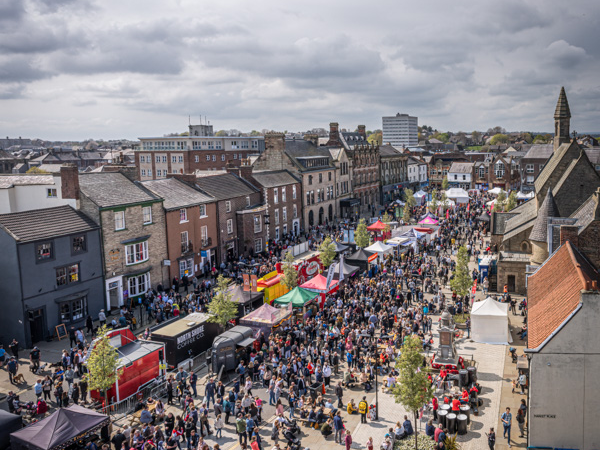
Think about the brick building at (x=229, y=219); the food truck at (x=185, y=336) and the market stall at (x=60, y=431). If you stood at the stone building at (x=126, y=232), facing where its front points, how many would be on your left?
1

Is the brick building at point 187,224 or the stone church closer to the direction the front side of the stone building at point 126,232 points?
the stone church

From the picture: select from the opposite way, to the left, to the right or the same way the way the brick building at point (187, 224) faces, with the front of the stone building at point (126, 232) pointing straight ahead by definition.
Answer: the same way

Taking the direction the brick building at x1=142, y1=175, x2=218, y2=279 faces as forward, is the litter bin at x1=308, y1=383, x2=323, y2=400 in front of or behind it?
in front

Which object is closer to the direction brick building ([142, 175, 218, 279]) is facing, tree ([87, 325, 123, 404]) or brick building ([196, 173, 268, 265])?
the tree

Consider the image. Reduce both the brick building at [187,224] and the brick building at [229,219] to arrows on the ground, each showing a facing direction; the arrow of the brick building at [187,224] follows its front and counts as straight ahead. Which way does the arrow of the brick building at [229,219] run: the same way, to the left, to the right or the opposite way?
the same way

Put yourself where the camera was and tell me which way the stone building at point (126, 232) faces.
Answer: facing the viewer and to the right of the viewer

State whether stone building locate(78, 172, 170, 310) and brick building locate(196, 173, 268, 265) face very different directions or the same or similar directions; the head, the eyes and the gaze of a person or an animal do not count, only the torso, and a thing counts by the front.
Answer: same or similar directions

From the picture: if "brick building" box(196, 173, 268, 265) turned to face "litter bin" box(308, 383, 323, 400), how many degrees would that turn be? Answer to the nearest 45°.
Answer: approximately 45° to its right

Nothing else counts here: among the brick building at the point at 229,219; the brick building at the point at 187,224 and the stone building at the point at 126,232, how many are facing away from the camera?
0

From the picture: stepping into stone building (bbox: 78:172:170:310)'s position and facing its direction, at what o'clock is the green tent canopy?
The green tent canopy is roughly at 12 o'clock from the stone building.

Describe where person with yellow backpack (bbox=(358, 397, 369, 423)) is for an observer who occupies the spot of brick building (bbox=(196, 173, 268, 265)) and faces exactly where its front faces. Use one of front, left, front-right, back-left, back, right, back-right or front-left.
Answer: front-right

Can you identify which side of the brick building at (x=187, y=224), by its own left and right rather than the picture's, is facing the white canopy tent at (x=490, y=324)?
front

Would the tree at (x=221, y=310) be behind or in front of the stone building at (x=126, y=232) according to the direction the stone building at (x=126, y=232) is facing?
in front

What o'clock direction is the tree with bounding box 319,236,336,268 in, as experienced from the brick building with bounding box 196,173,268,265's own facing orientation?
The tree is roughly at 12 o'clock from the brick building.
